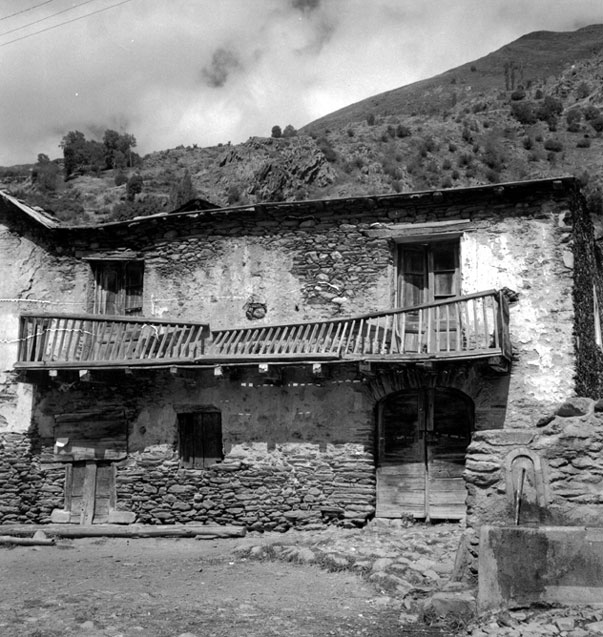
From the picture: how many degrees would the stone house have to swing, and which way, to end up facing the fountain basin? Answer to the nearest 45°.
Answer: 0° — it already faces it

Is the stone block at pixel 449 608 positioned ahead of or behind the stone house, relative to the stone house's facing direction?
ahead

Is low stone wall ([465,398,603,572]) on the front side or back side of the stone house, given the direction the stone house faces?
on the front side

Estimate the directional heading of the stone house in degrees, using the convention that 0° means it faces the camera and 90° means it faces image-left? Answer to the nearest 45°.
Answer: approximately 0°
